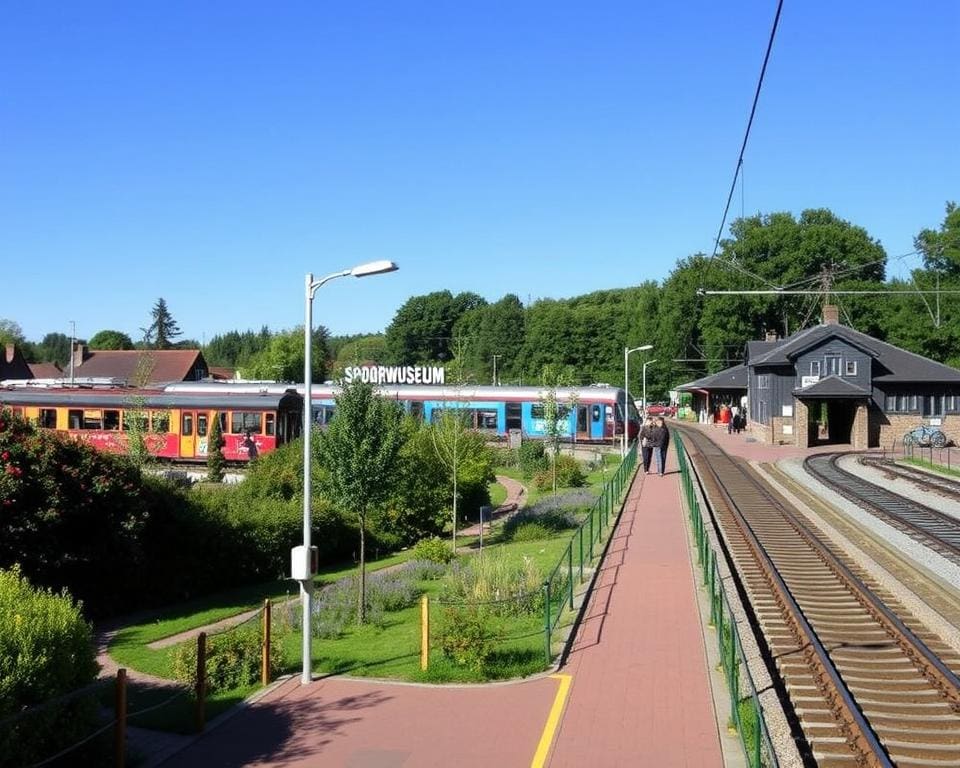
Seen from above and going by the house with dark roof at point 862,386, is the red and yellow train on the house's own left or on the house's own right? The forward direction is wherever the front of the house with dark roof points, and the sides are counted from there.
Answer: on the house's own right

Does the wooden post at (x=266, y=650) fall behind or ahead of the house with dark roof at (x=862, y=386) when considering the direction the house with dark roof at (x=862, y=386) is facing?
ahead

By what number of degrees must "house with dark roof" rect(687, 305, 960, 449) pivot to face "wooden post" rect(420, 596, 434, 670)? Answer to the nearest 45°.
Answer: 0° — it already faces it

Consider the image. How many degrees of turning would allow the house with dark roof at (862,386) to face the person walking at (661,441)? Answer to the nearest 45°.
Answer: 0° — it already faces them

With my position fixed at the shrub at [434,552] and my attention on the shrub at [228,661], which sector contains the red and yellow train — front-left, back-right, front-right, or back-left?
back-right

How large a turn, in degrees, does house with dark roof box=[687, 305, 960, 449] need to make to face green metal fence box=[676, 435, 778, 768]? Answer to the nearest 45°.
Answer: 0° — it already faces it

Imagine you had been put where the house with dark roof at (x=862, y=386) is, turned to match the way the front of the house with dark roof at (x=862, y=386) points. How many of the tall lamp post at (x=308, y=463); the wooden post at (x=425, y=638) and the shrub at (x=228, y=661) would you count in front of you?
3

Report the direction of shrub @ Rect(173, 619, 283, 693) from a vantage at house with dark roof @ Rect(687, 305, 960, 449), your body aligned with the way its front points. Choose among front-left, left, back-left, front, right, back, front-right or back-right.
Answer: front

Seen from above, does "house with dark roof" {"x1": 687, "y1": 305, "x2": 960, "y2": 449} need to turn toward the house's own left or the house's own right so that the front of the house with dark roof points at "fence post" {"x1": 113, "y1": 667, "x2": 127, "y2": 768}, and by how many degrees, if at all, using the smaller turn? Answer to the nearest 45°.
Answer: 0° — it already faces it

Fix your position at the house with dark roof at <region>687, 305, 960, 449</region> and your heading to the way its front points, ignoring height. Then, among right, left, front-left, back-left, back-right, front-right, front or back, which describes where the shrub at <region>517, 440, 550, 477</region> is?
front-right

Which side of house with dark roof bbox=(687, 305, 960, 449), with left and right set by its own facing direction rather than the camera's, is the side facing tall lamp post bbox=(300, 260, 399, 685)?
front
